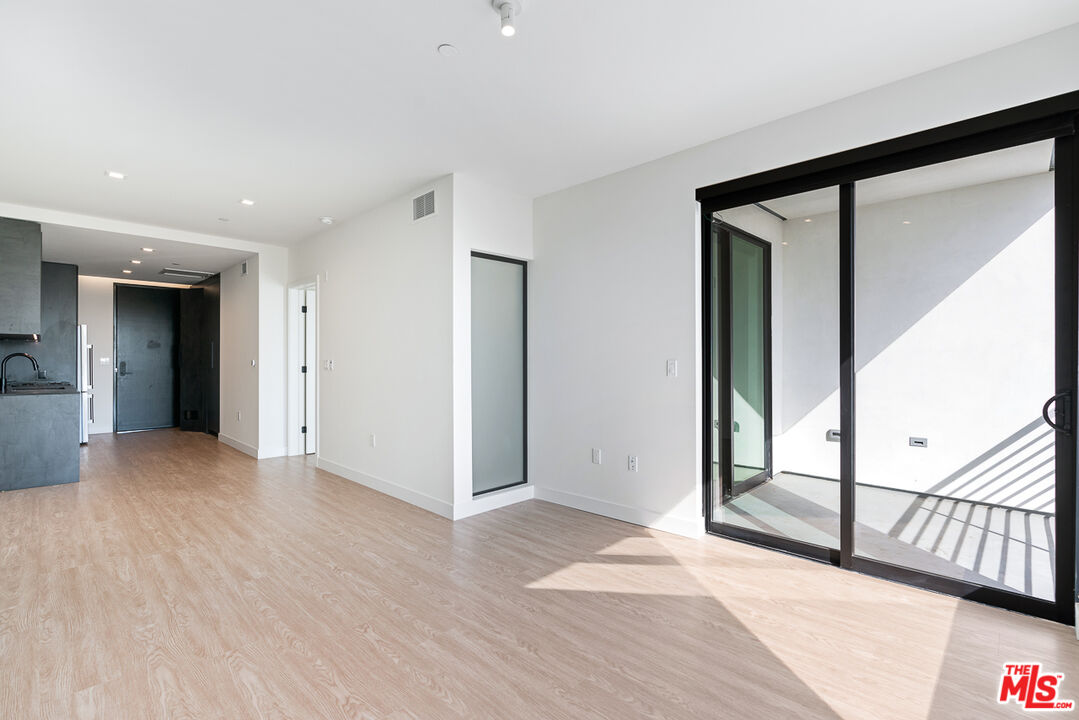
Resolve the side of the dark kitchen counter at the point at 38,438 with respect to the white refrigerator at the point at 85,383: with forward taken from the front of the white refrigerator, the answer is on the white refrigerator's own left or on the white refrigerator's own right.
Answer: on the white refrigerator's own right

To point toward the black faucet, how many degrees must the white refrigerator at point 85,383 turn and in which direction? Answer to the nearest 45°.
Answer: approximately 90° to its right

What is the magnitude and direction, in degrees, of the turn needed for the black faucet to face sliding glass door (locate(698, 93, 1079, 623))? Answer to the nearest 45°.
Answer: approximately 45° to its right

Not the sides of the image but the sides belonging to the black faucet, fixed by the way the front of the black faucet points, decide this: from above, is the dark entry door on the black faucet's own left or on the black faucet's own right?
on the black faucet's own left

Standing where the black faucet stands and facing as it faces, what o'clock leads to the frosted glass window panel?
The frosted glass window panel is roughly at 2 o'clock from the black faucet.

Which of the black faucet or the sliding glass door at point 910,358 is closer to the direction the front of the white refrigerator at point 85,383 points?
the sliding glass door

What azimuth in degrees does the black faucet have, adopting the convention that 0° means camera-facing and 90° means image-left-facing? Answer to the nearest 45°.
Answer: approximately 270°

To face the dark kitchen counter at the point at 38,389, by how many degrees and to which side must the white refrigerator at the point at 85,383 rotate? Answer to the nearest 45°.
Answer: approximately 90° to its right

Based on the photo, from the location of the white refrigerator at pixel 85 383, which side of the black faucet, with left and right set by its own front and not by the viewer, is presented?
left

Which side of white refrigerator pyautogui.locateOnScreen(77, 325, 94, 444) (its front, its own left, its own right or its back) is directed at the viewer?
right

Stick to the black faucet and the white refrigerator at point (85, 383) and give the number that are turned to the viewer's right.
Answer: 2

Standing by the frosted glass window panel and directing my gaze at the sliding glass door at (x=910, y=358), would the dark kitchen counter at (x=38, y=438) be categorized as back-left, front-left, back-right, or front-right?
back-right
